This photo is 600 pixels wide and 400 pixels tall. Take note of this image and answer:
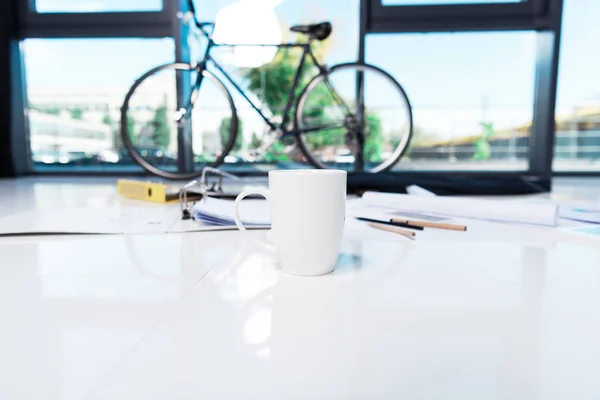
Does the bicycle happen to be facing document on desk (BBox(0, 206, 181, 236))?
no

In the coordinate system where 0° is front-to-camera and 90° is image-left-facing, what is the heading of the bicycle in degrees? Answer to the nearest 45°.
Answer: approximately 90°

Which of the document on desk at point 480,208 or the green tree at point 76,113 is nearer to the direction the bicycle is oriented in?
the green tree

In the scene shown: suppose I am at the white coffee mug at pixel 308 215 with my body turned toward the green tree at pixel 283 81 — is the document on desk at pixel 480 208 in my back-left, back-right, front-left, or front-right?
front-right

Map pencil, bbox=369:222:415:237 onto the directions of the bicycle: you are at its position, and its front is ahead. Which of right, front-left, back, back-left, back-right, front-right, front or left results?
left

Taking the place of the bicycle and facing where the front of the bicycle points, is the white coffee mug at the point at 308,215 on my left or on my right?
on my left

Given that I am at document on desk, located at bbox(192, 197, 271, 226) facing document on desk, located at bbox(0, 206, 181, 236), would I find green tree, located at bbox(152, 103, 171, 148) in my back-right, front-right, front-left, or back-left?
front-right

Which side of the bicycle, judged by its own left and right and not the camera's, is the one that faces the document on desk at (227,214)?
left

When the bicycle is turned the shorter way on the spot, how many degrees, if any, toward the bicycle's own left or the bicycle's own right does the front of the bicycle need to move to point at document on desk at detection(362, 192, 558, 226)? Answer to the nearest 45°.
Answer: approximately 90° to the bicycle's own left

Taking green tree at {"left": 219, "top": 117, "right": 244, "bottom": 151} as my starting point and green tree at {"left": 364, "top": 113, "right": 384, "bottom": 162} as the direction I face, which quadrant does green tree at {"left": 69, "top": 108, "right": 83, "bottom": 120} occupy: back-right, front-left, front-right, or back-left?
back-left

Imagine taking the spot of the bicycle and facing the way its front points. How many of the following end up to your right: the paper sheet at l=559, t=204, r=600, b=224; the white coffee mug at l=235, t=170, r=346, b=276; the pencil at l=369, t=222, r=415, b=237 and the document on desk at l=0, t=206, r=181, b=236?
0

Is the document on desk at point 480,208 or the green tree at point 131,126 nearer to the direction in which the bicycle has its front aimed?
the green tree

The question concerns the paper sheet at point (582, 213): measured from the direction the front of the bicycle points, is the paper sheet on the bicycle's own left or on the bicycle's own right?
on the bicycle's own left

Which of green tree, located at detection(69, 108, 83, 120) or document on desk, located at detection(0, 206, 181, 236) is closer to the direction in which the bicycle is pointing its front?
the green tree
